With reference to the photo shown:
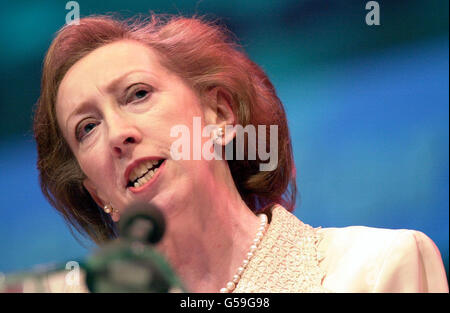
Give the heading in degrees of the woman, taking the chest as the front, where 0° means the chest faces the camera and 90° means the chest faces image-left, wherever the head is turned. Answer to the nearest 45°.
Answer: approximately 45°
